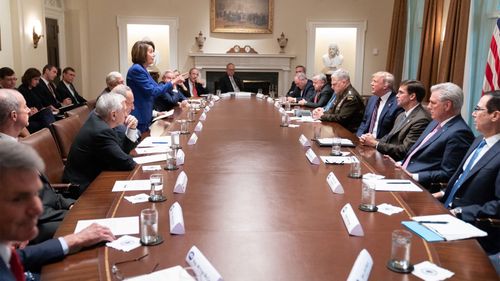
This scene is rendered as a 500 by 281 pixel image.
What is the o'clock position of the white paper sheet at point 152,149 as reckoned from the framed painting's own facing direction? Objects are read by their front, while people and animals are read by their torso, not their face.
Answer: The white paper sheet is roughly at 12 o'clock from the framed painting.

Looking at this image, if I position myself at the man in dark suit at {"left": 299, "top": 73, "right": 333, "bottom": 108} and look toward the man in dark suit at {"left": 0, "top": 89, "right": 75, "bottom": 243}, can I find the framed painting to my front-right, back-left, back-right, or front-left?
back-right

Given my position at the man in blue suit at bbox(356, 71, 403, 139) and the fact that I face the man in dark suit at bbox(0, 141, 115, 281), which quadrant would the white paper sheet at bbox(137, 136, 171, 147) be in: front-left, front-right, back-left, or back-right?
front-right

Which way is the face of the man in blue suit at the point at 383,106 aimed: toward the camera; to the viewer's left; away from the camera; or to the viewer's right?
to the viewer's left

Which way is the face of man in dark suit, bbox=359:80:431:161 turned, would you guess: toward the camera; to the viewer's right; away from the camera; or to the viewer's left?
to the viewer's left

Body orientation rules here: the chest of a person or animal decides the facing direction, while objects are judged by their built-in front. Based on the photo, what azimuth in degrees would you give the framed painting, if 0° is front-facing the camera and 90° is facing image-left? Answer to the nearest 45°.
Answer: approximately 0°

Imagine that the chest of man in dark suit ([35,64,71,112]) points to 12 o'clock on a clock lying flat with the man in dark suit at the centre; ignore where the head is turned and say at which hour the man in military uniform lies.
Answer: The man in military uniform is roughly at 12 o'clock from the man in dark suit.

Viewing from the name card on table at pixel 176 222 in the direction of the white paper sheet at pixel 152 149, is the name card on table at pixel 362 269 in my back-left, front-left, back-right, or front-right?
back-right

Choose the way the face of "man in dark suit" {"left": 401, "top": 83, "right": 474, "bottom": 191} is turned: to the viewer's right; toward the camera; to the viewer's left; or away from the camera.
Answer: to the viewer's left

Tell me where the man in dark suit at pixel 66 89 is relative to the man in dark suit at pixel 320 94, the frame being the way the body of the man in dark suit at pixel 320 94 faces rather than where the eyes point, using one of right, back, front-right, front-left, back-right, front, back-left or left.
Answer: front-right

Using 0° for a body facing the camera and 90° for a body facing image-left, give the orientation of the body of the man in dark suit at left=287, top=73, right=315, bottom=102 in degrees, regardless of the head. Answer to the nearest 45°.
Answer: approximately 45°

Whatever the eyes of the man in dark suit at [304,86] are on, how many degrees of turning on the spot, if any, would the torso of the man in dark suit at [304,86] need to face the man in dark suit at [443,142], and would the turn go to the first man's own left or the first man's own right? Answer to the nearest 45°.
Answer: approximately 45° to the first man's own left

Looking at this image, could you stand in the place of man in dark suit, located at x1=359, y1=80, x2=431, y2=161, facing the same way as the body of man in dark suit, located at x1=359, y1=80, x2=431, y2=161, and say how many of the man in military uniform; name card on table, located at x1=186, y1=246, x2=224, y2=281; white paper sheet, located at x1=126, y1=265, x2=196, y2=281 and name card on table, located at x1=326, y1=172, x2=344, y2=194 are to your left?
3

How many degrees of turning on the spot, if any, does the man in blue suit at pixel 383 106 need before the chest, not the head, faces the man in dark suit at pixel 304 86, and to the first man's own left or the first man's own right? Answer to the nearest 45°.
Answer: approximately 135° to the first man's own right
